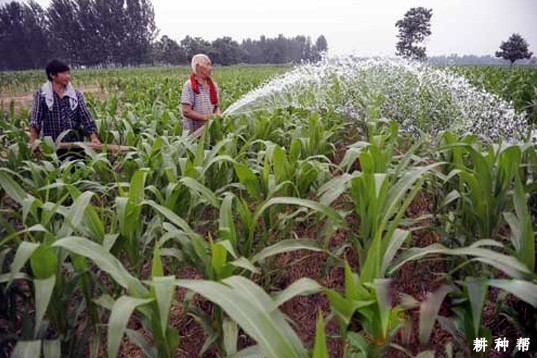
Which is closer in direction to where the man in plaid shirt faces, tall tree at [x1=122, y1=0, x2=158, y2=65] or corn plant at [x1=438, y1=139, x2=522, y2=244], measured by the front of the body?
the corn plant

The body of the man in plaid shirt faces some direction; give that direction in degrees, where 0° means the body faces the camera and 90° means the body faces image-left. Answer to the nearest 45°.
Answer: approximately 315°

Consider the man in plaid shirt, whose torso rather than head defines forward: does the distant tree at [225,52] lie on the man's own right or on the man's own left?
on the man's own left

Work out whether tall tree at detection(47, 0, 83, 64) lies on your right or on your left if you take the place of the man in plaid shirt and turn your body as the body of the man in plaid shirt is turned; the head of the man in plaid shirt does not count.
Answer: on your left

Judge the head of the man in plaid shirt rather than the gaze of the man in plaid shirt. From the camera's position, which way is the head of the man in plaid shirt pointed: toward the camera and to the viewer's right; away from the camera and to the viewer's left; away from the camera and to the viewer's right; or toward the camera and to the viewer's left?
toward the camera and to the viewer's right

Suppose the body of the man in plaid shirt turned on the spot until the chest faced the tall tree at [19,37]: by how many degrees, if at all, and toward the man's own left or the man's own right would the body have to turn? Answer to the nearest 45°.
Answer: approximately 135° to the man's own left

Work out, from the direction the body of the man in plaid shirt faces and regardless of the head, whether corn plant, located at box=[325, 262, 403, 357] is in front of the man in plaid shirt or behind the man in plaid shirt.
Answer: in front

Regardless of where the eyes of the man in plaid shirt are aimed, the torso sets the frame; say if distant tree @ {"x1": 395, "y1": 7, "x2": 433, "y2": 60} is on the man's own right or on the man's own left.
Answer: on the man's own left

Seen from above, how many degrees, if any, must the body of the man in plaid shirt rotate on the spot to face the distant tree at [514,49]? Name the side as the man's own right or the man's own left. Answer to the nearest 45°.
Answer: approximately 90° to the man's own left

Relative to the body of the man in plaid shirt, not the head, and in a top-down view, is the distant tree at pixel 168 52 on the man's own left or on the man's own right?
on the man's own left

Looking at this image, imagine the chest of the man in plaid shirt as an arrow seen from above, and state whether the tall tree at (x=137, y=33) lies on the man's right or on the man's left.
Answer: on the man's left
